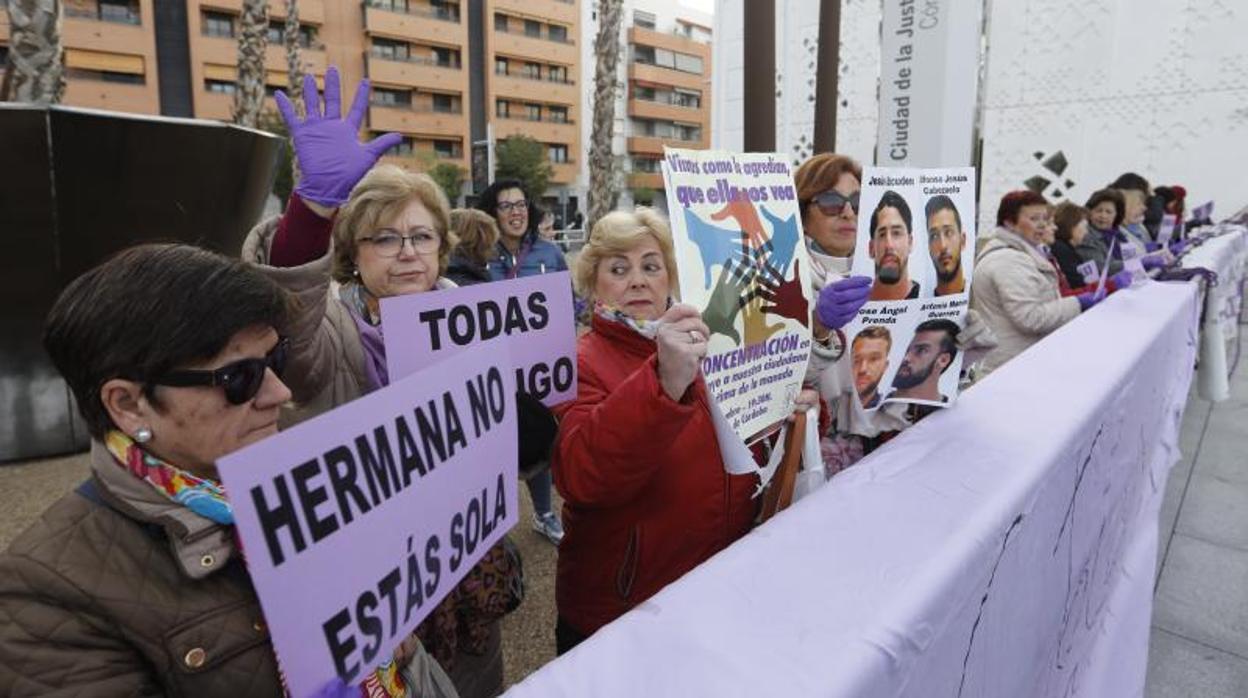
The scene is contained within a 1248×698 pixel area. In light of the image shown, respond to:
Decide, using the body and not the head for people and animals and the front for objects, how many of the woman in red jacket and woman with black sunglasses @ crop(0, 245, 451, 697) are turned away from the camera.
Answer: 0

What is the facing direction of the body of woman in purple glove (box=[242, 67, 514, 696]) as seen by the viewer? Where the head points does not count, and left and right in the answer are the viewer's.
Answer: facing the viewer and to the right of the viewer

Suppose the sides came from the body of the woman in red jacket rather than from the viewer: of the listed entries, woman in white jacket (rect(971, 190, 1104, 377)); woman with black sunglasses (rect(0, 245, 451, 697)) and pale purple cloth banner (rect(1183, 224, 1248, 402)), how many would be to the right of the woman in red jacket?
1

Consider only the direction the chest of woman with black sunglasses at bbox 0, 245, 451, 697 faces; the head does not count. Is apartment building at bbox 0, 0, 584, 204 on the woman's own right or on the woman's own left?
on the woman's own left

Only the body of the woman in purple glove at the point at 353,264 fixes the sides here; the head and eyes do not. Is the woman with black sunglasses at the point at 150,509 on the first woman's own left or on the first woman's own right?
on the first woman's own right

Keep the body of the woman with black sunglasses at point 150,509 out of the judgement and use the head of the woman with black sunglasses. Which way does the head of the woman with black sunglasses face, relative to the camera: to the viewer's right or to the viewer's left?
to the viewer's right

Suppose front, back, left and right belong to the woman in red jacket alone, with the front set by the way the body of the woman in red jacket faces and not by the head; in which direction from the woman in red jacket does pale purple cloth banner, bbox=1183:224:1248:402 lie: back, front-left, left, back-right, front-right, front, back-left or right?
left
